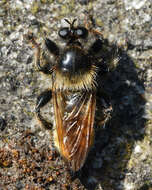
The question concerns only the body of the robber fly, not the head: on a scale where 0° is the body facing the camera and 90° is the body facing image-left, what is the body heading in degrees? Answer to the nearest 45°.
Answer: approximately 180°
